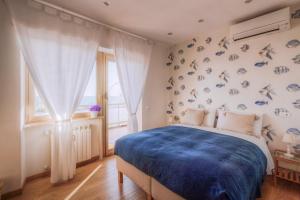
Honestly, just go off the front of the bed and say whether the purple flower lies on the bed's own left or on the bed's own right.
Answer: on the bed's own right

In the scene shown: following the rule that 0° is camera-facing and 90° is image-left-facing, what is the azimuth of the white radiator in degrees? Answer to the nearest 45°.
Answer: approximately 315°

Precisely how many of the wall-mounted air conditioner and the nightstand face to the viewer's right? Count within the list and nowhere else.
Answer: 0

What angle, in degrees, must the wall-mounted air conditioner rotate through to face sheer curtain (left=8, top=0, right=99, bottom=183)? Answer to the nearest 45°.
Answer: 0° — it already faces it

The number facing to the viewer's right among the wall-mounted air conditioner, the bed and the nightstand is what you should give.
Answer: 0

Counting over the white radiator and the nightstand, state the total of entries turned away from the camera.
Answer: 0

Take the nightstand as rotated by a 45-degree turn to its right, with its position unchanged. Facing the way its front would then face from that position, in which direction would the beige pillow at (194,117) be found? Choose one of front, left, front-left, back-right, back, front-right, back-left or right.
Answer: front

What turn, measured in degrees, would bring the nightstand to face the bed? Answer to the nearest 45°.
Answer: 0° — it already faces it

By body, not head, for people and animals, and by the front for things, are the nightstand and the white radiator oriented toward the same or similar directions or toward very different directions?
very different directions

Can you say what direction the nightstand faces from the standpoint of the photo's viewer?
facing the viewer and to the left of the viewer

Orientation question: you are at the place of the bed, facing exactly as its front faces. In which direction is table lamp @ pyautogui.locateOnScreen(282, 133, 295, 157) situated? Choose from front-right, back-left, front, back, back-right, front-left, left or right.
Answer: back

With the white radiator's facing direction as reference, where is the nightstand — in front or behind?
in front

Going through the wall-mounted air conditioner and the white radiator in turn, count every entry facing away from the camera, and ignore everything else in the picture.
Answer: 0

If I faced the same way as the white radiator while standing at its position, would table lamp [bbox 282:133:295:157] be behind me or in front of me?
in front

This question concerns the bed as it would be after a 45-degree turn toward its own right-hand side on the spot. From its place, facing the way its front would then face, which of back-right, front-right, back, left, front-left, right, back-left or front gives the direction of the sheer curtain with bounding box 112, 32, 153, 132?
front-right
